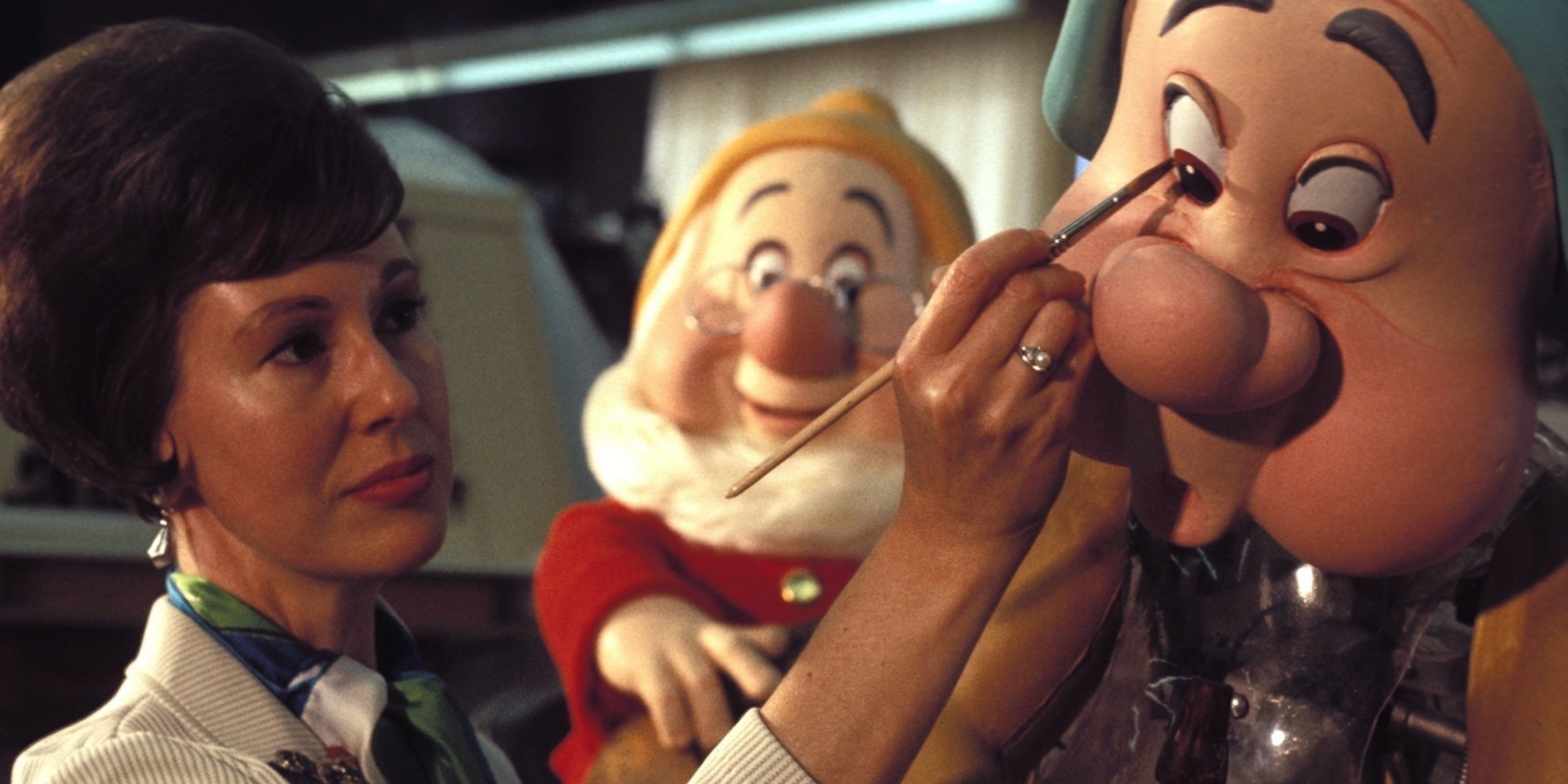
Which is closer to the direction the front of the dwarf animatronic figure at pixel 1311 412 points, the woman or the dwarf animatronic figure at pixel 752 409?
the woman

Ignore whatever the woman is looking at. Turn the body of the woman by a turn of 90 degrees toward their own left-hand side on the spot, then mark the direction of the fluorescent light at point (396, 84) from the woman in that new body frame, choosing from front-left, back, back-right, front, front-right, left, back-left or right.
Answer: front-left

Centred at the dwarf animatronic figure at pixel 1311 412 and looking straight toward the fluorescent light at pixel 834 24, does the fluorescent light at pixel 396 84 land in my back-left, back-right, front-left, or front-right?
front-left

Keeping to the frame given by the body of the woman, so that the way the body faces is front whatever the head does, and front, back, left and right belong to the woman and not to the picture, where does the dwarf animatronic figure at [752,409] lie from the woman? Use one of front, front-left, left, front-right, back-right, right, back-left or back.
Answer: left

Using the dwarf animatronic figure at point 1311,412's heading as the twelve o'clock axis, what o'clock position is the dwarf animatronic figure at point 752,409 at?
the dwarf animatronic figure at point 752,409 is roughly at 3 o'clock from the dwarf animatronic figure at point 1311,412.

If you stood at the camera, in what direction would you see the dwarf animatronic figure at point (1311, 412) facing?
facing the viewer and to the left of the viewer

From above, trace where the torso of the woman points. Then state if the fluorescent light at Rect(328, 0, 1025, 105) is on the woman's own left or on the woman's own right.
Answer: on the woman's own left

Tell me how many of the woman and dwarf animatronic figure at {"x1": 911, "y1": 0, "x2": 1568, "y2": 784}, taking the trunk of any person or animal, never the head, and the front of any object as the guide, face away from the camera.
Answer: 0

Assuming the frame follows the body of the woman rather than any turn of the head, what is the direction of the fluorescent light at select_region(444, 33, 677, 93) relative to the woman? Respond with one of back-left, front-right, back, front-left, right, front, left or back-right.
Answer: back-left

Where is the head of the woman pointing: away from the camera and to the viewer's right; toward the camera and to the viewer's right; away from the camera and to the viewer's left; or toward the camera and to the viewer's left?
toward the camera and to the viewer's right

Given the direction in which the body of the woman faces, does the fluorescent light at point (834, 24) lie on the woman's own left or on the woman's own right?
on the woman's own left
